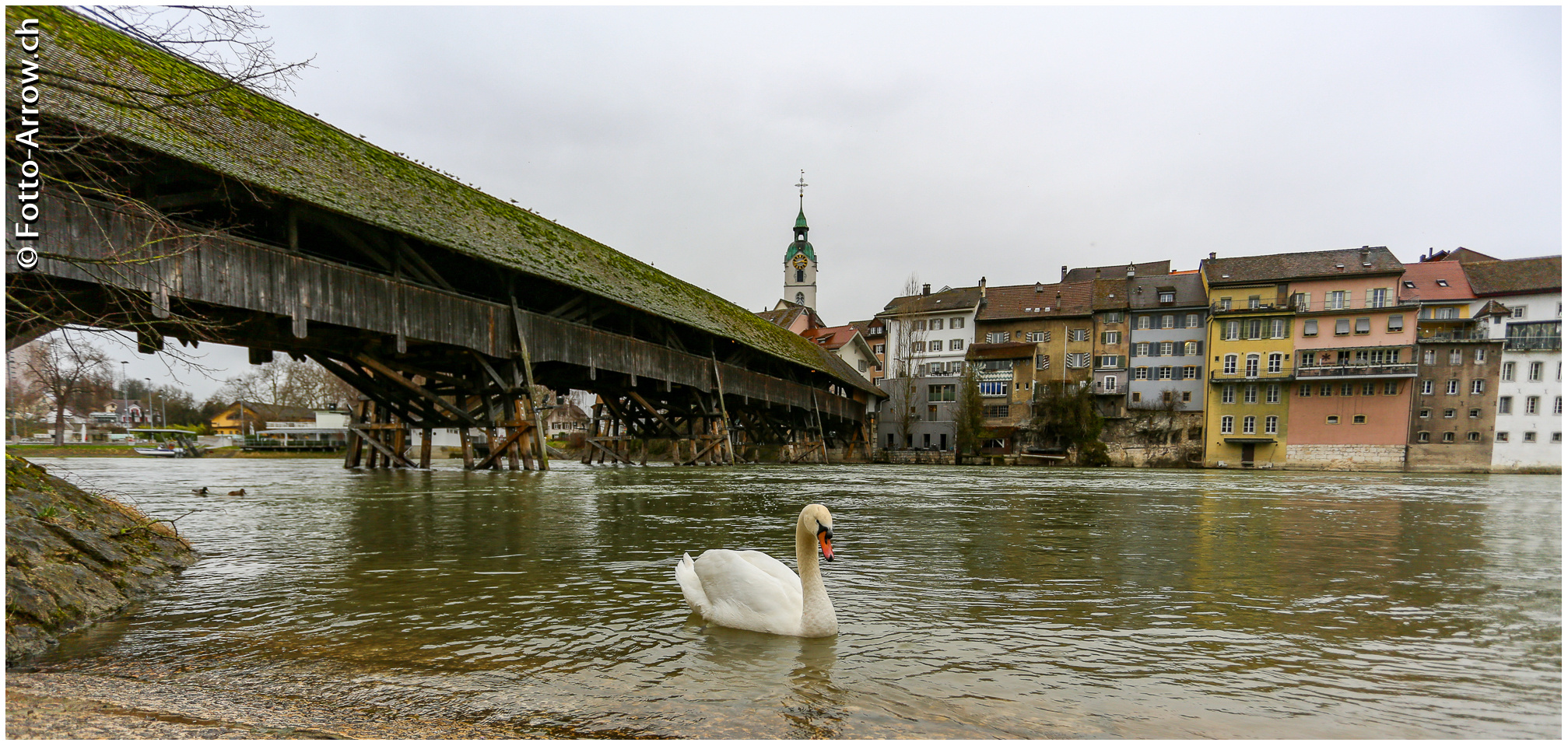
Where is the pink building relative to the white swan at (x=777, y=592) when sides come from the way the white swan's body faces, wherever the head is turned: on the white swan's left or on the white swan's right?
on the white swan's left

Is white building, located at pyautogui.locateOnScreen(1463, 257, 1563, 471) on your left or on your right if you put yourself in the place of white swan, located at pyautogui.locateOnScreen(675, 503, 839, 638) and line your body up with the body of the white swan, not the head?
on your left

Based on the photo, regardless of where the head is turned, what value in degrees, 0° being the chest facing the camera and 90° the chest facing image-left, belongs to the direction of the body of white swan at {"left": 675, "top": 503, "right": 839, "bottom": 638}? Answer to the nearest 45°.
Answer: approximately 315°
